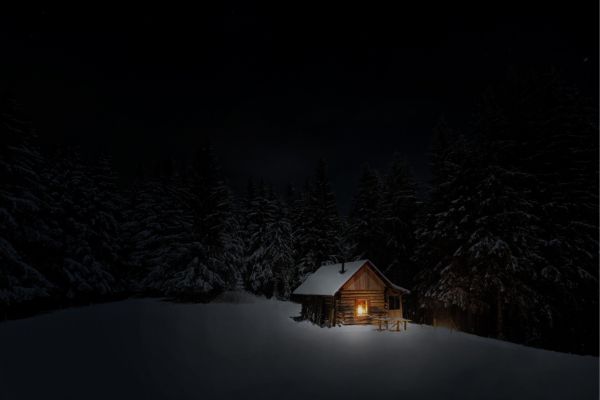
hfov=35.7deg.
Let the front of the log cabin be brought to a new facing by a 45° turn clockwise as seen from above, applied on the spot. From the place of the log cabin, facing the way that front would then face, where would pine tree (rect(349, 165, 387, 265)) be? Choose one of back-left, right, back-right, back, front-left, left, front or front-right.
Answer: back

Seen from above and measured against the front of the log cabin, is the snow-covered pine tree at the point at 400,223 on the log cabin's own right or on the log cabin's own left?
on the log cabin's own left

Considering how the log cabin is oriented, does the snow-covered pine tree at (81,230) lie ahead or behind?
behind

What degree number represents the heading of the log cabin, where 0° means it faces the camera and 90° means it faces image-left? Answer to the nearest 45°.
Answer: approximately 315°

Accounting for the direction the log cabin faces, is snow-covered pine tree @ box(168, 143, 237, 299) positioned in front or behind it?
behind
